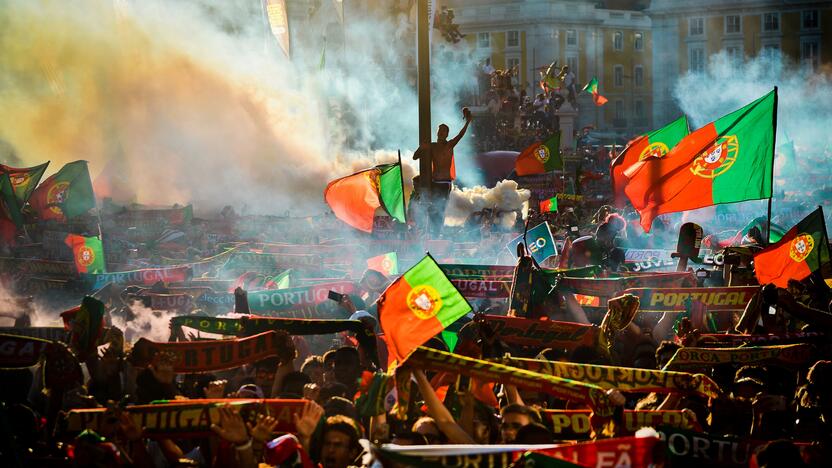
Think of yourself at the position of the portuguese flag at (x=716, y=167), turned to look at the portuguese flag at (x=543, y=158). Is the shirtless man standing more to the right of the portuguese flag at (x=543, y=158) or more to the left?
left

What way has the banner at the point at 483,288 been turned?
toward the camera

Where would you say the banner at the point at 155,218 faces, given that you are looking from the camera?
facing the viewer

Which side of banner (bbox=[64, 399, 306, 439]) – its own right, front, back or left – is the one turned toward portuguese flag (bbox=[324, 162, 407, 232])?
back

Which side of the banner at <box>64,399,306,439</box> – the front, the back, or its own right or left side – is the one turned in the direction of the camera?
front

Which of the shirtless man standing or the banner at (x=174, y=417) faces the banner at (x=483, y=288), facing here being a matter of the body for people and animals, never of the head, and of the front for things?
the shirtless man standing

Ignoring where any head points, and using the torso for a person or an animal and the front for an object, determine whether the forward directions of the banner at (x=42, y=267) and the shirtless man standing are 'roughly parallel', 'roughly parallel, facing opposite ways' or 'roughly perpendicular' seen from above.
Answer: roughly parallel

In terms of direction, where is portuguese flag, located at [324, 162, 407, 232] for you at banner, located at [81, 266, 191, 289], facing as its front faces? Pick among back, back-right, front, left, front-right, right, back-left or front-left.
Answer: left

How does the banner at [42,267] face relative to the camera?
toward the camera

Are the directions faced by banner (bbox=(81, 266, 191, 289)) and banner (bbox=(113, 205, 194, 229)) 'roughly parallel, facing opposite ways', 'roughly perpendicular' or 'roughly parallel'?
roughly parallel

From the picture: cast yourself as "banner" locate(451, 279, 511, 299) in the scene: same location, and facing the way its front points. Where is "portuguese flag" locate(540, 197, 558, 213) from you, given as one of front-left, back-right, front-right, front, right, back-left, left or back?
back

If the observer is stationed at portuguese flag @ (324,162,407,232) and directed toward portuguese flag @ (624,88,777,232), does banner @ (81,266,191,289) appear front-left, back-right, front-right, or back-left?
back-right

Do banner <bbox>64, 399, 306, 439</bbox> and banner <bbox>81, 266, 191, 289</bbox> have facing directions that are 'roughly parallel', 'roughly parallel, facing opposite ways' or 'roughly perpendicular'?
roughly parallel

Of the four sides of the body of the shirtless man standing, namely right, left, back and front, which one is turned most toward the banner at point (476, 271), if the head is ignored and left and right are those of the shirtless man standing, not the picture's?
front
